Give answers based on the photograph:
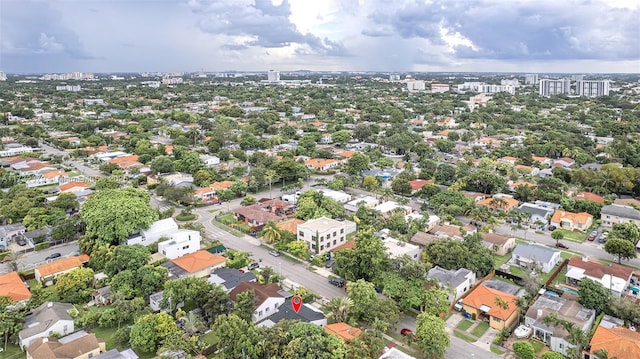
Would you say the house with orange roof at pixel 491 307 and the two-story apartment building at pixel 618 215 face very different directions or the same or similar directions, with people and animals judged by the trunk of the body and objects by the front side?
same or similar directions

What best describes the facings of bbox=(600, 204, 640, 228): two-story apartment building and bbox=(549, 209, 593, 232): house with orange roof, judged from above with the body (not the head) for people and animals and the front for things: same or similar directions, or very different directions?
same or similar directions

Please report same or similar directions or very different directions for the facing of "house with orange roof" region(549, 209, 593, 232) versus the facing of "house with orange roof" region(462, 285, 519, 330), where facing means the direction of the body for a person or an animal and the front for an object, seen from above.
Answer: same or similar directions

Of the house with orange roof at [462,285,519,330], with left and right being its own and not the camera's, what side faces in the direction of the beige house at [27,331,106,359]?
front

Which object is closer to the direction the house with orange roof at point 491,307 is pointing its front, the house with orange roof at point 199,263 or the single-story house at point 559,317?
the house with orange roof

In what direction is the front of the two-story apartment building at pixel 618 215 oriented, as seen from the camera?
facing the viewer and to the left of the viewer

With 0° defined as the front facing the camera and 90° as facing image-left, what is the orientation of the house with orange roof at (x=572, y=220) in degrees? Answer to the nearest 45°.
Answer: approximately 45°

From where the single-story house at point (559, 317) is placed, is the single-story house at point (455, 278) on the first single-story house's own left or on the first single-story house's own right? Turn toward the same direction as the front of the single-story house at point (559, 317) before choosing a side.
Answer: on the first single-story house's own right

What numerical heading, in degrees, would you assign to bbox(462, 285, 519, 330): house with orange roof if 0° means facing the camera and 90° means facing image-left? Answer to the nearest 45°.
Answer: approximately 45°

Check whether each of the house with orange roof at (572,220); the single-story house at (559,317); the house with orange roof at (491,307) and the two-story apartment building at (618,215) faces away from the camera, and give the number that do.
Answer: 0
